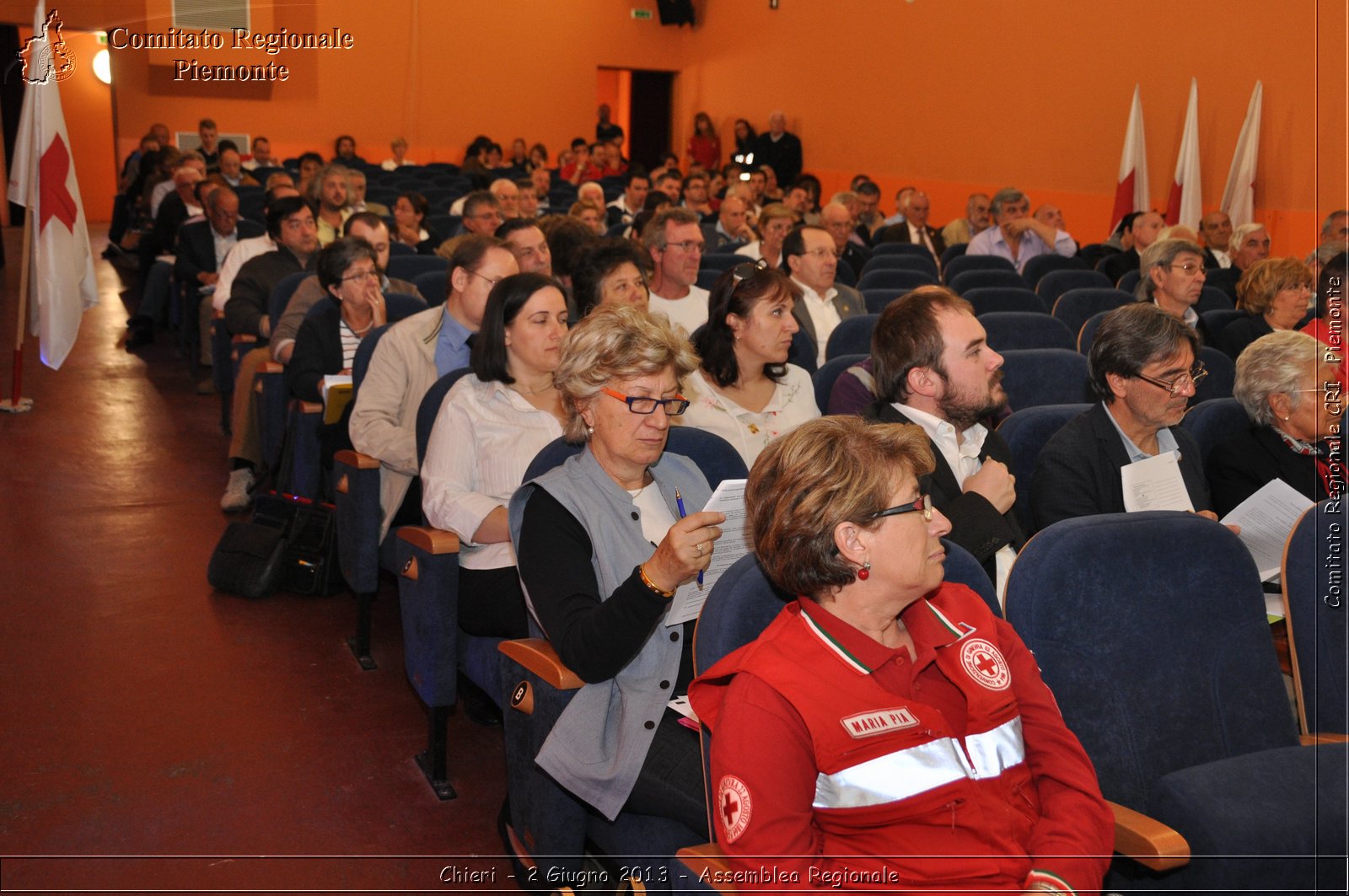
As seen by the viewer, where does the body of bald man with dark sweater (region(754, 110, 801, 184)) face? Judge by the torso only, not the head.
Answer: toward the camera

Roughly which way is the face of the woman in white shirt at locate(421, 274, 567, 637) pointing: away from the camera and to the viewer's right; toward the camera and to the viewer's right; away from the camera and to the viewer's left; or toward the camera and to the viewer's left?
toward the camera and to the viewer's right

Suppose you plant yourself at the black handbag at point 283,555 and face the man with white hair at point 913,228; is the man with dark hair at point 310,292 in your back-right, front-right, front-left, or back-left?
front-left

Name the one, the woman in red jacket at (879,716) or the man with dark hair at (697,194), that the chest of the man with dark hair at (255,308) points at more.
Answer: the woman in red jacket

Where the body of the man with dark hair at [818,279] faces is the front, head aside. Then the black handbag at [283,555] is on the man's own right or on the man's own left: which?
on the man's own right

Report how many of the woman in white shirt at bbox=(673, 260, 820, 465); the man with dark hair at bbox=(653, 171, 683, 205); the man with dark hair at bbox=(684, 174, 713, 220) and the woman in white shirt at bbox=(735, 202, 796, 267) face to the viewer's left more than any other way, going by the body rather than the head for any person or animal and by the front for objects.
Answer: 0

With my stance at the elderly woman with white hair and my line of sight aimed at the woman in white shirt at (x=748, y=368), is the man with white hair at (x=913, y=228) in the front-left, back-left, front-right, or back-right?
front-right

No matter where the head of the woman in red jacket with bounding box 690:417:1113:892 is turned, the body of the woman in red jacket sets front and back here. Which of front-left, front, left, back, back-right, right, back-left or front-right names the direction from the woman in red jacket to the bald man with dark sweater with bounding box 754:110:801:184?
back-left

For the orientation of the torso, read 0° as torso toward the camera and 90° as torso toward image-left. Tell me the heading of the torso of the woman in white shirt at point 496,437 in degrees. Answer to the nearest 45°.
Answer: approximately 315°

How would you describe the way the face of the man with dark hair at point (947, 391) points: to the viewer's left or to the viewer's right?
to the viewer's right

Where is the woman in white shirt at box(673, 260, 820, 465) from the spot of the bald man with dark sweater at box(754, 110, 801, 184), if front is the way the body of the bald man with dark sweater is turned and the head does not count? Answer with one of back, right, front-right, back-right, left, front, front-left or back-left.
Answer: front

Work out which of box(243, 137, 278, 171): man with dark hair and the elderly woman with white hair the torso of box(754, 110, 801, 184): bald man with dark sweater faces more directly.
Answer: the elderly woman with white hair

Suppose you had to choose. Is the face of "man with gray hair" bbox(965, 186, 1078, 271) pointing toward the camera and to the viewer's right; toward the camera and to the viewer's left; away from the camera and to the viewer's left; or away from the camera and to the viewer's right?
toward the camera and to the viewer's right

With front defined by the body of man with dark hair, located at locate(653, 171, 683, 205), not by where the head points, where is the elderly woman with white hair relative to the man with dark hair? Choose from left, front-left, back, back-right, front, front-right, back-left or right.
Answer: front-right
